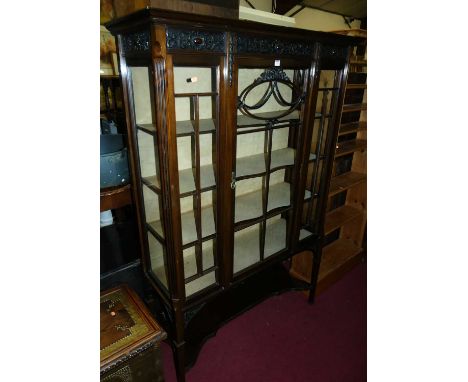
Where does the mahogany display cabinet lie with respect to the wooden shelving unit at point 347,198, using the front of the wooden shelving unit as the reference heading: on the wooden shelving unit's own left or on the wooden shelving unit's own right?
on the wooden shelving unit's own right

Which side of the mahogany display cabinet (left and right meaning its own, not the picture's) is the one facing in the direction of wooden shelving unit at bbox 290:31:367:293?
left

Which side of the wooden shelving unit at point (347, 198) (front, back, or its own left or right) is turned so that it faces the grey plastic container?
right

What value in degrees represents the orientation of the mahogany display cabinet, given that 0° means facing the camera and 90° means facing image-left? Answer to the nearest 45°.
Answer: approximately 315°
